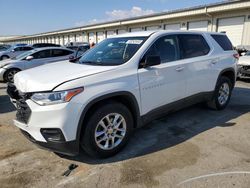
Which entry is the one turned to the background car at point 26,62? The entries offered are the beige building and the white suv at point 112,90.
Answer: the beige building

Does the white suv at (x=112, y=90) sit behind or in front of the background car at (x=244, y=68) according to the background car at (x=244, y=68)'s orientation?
in front

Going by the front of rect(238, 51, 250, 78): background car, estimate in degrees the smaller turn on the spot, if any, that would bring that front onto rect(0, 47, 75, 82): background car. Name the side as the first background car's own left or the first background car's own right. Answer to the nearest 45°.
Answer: approximately 45° to the first background car's own right

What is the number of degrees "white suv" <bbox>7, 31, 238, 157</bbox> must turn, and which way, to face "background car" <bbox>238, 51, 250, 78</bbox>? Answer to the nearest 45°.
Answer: approximately 180°

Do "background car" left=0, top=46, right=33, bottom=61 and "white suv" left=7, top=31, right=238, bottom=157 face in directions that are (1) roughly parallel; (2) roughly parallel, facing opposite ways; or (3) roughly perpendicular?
roughly parallel

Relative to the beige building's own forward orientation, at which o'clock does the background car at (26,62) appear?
The background car is roughly at 12 o'clock from the beige building.

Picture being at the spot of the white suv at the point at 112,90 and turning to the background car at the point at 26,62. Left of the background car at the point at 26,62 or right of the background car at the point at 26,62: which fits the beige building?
right

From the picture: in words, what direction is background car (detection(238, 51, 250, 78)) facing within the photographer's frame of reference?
facing the viewer and to the left of the viewer

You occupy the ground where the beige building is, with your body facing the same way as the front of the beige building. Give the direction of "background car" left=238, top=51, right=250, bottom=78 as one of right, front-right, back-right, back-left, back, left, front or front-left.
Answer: front-left
